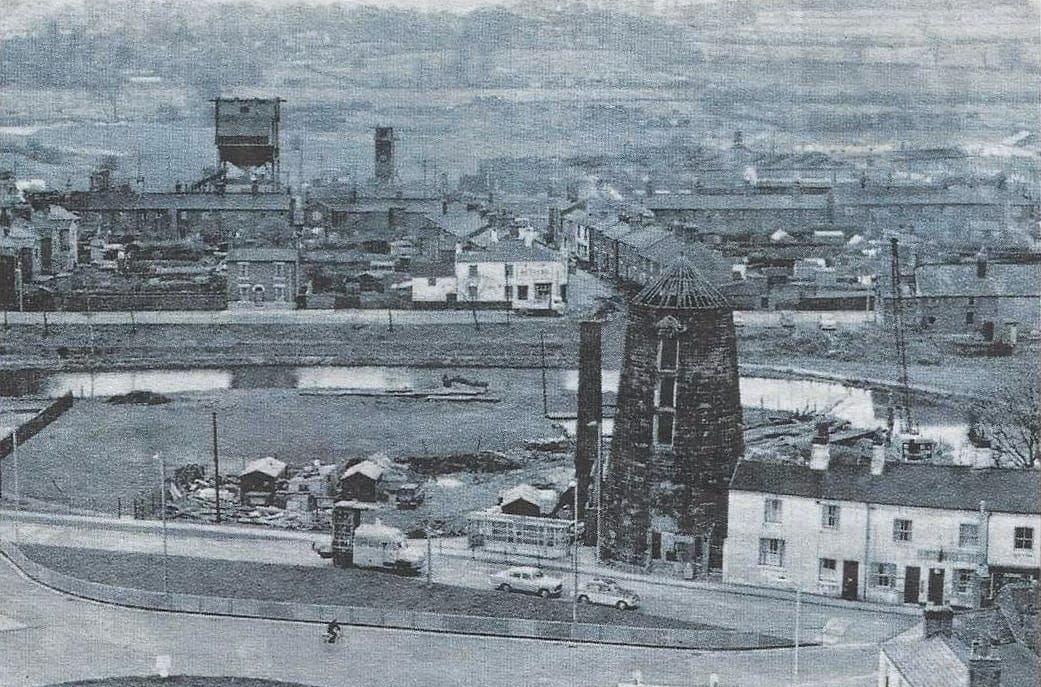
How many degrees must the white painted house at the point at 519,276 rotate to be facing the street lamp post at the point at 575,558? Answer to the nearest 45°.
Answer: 0° — it already faces it

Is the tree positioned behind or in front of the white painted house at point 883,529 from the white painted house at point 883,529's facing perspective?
behind

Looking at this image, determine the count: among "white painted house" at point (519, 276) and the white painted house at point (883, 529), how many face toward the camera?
2

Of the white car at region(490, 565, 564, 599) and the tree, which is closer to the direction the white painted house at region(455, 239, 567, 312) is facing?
the white car

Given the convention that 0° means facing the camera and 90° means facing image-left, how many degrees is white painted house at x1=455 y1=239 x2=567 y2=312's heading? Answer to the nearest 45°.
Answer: approximately 0°

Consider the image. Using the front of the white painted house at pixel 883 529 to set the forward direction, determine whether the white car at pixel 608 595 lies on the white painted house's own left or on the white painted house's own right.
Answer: on the white painted house's own right

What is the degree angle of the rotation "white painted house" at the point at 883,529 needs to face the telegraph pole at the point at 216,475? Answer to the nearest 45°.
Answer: approximately 90° to its right

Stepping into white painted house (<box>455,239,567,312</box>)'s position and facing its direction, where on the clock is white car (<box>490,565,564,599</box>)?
The white car is roughly at 12 o'clock from the white painted house.

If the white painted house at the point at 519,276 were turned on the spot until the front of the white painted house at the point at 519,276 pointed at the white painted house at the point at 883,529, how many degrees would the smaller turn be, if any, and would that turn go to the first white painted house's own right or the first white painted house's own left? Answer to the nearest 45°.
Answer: approximately 45° to the first white painted house's own left

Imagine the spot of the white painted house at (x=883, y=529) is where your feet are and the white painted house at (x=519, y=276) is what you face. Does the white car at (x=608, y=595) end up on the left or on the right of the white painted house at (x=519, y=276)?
left

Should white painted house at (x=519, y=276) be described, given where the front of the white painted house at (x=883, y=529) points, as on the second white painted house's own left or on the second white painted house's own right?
on the second white painted house's own right
